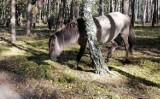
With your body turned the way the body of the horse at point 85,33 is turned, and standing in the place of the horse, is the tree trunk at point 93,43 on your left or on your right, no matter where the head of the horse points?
on your left

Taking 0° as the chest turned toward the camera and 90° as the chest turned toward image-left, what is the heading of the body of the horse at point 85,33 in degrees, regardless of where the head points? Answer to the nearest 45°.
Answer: approximately 90°
